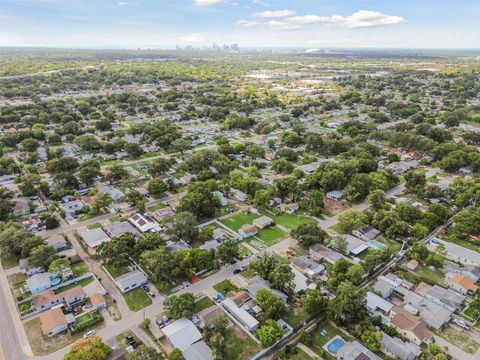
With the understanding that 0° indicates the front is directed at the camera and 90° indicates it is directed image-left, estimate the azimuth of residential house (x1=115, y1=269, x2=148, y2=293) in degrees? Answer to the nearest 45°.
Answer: approximately 315°
